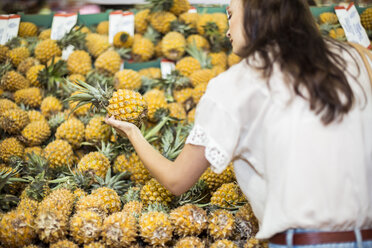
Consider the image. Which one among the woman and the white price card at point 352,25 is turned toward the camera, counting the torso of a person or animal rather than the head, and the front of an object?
the white price card

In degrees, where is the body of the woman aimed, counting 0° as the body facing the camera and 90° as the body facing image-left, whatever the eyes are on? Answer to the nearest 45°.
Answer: approximately 135°

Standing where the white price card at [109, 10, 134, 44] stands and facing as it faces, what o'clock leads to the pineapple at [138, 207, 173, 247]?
The pineapple is roughly at 12 o'clock from the white price card.

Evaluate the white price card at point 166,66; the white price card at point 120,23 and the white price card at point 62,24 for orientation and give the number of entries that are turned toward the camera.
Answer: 3

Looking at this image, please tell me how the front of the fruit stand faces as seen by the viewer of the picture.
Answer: facing the viewer

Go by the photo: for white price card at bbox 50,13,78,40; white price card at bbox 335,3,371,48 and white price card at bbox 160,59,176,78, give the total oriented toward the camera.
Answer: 3

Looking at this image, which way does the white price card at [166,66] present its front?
toward the camera

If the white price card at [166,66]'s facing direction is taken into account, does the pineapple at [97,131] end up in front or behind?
in front

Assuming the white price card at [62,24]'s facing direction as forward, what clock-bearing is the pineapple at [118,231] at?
The pineapple is roughly at 12 o'clock from the white price card.

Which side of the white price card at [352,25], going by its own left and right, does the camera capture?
front

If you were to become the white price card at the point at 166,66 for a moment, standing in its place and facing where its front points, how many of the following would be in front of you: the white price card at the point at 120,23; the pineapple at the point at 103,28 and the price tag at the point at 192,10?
0

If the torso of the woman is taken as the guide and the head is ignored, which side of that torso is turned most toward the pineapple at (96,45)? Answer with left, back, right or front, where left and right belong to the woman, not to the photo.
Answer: front

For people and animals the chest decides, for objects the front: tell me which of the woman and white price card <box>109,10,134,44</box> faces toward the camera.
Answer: the white price card
